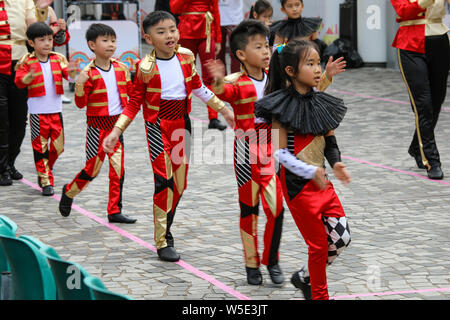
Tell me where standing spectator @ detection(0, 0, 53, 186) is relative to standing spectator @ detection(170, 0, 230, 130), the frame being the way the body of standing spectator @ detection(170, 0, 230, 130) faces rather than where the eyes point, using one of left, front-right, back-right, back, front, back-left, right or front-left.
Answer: right

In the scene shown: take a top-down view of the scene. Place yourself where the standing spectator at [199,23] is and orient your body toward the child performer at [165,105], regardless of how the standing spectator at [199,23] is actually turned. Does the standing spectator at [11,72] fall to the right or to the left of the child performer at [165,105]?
right

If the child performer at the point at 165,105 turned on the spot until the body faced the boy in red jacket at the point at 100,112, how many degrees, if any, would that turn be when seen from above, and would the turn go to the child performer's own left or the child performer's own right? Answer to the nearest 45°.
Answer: approximately 180°

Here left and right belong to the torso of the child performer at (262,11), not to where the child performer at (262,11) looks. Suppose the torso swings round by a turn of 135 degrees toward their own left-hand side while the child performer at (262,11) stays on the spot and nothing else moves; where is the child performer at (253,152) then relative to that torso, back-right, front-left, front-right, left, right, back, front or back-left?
back

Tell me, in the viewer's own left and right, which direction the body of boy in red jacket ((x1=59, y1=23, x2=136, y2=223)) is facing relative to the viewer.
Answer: facing the viewer and to the right of the viewer

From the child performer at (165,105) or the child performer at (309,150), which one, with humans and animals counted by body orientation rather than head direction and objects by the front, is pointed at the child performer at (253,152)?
the child performer at (165,105)

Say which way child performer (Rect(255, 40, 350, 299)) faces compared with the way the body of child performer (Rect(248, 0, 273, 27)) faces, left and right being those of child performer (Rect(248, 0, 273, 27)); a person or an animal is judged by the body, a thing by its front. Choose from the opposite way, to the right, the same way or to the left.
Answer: the same way

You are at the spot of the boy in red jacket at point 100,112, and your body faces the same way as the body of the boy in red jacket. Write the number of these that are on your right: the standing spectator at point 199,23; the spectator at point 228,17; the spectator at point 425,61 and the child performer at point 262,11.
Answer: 0

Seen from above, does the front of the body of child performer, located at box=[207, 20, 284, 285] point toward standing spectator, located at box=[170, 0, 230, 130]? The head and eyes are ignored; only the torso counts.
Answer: no

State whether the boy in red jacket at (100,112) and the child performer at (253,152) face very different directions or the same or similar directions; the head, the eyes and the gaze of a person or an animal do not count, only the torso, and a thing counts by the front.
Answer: same or similar directions
